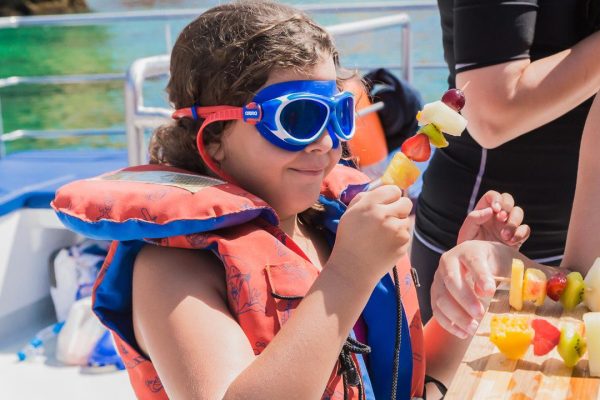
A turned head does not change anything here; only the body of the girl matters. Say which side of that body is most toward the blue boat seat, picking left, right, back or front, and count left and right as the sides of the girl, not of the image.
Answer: back

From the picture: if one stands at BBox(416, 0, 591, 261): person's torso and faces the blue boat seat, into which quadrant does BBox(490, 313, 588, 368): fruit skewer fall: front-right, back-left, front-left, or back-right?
back-left

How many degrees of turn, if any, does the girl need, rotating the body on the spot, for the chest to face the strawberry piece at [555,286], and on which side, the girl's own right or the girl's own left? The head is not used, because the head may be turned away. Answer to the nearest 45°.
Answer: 0° — they already face it

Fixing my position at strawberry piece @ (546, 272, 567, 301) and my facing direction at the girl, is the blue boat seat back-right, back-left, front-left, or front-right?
front-right

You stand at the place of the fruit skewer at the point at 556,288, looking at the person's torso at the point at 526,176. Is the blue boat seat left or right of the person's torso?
left

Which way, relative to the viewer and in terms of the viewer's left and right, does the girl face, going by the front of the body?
facing the viewer and to the right of the viewer

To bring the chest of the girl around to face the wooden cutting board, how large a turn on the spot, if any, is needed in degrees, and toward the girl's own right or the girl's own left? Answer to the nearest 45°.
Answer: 0° — they already face it

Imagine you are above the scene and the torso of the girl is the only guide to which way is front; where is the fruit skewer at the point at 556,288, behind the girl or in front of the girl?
in front

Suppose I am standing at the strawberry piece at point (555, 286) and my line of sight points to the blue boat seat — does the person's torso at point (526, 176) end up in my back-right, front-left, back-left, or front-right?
front-right

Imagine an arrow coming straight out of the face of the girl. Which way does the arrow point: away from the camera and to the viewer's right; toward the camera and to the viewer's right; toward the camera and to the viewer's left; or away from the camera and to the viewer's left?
toward the camera and to the viewer's right

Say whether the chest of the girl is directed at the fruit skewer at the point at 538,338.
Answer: yes

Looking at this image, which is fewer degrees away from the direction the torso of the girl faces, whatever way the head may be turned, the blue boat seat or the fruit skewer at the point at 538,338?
the fruit skewer
